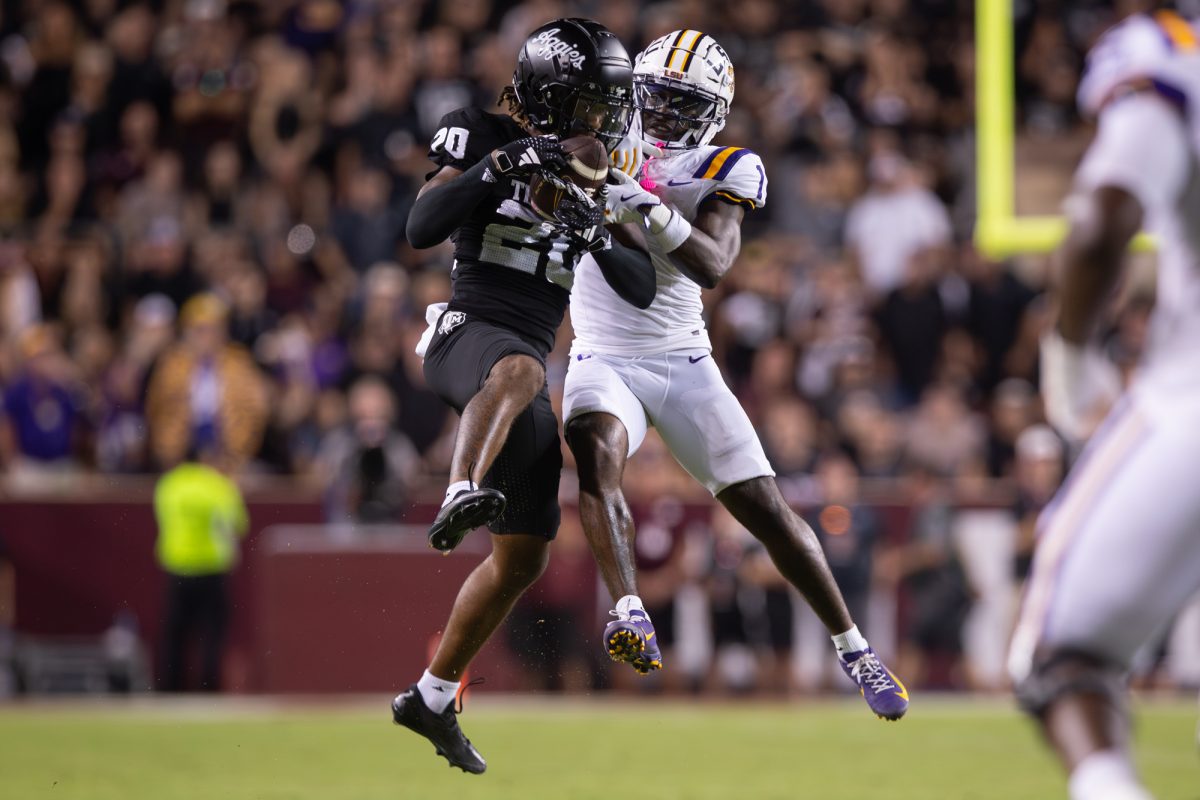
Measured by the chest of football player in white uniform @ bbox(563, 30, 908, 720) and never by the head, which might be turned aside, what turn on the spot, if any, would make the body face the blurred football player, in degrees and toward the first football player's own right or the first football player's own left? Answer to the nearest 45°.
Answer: approximately 45° to the first football player's own left

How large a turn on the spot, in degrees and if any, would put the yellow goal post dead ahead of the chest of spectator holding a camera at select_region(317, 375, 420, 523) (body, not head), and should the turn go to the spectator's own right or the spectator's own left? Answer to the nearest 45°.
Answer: approximately 90° to the spectator's own left

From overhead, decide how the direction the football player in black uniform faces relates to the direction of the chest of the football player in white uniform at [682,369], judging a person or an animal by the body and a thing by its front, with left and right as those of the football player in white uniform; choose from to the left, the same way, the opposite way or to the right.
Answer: to the left

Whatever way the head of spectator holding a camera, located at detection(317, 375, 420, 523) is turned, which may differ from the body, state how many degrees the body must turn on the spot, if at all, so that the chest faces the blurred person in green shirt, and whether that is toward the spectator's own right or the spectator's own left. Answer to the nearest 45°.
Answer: approximately 90° to the spectator's own right

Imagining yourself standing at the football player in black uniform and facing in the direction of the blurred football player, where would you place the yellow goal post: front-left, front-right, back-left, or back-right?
back-left

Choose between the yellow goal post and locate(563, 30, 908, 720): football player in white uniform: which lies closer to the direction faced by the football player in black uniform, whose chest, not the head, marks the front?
the football player in white uniform

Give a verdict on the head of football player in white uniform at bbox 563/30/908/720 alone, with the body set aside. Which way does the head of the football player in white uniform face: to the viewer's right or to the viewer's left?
to the viewer's left
